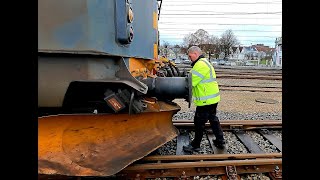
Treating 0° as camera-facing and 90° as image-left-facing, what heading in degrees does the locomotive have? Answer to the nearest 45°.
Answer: approximately 270°

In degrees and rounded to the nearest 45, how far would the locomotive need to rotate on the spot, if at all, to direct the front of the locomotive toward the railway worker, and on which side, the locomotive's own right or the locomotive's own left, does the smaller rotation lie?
approximately 45° to the locomotive's own left

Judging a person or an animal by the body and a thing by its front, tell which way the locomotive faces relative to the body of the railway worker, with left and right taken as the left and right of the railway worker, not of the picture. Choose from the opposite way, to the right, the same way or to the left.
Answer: the opposite way

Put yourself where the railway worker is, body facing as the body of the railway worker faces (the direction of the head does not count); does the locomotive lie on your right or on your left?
on your left

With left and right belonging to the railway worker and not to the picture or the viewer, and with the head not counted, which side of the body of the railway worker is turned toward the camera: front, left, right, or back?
left

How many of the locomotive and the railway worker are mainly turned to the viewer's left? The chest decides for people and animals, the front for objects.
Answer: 1
